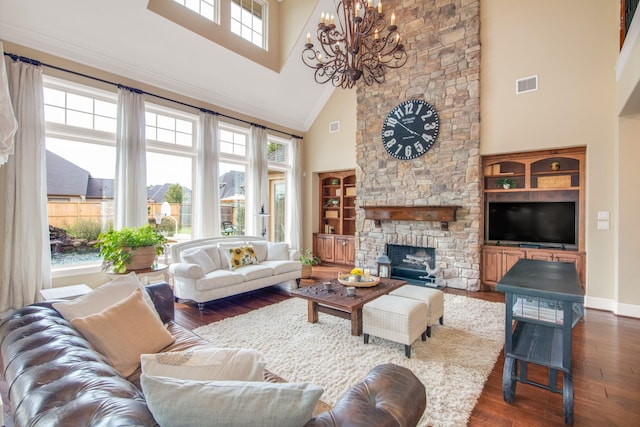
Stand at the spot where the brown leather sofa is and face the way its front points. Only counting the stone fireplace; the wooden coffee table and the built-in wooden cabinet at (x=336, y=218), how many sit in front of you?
3

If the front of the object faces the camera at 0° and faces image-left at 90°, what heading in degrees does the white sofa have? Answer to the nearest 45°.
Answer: approximately 315°

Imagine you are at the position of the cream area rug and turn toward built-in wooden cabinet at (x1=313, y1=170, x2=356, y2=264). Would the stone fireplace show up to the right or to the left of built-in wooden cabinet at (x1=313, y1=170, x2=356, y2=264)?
right

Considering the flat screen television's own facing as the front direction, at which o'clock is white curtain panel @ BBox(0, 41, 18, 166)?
The white curtain panel is roughly at 1 o'clock from the flat screen television.

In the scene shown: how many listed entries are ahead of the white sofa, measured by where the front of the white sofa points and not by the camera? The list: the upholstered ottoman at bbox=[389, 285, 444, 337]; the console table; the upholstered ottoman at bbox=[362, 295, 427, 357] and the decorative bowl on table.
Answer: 4

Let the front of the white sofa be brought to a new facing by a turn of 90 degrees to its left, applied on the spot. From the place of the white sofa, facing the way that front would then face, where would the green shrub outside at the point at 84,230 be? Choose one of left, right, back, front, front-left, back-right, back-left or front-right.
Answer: back-left

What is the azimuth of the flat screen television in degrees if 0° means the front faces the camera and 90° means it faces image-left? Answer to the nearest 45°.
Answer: approximately 0°

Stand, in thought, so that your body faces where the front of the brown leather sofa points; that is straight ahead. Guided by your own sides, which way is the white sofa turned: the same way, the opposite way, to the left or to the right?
to the right

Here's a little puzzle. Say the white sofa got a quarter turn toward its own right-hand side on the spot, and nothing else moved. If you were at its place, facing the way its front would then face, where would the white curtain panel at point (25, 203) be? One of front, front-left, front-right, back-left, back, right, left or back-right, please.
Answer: front-right

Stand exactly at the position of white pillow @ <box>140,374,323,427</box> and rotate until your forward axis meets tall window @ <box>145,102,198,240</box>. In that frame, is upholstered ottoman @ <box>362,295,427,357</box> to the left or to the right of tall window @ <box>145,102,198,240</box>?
right

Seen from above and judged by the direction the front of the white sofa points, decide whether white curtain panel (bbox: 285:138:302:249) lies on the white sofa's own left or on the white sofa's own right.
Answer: on the white sofa's own left

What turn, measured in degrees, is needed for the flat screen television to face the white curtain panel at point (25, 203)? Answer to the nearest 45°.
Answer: approximately 45° to its right

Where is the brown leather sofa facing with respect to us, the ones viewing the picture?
facing away from the viewer and to the right of the viewer
